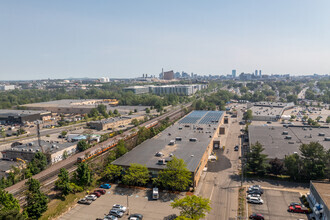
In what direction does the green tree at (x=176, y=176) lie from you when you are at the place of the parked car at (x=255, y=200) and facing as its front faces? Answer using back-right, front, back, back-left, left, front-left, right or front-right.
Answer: back

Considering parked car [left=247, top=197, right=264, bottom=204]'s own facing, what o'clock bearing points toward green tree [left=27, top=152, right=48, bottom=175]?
The green tree is roughly at 6 o'clock from the parked car.

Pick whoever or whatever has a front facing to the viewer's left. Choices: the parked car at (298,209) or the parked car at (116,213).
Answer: the parked car at (298,209)

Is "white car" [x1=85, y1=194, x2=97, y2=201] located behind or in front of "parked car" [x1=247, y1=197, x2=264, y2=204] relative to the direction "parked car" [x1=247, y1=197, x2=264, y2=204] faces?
behind

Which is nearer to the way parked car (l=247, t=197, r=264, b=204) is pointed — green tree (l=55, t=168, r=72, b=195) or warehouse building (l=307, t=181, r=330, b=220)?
the warehouse building

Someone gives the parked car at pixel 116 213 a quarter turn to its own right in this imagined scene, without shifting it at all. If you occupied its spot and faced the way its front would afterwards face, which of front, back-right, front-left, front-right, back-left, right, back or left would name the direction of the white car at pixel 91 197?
right

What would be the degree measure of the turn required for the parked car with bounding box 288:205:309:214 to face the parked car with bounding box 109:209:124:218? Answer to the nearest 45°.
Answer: approximately 45° to its left

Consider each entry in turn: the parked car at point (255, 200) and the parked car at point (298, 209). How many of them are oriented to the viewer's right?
1

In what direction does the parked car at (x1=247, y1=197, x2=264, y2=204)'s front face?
to the viewer's right

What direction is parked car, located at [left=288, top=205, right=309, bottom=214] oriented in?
to the viewer's left
